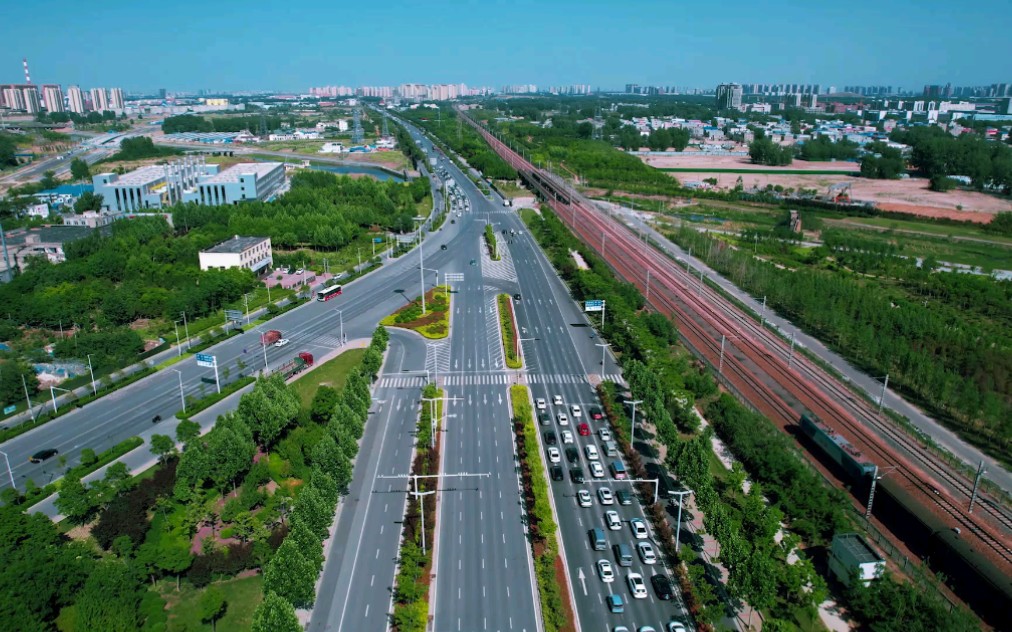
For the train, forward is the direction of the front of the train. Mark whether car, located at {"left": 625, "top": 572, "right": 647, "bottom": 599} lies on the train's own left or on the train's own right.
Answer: on the train's own left

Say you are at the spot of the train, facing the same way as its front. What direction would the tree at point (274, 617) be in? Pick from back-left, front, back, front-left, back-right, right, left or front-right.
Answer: left

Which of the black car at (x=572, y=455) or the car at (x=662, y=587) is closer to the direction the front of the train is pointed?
the black car

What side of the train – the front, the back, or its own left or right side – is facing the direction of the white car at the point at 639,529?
left

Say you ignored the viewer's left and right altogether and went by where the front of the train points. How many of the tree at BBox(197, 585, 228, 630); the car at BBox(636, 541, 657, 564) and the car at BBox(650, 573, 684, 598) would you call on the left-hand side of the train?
3

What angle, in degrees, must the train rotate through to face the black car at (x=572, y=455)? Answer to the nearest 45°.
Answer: approximately 45° to its left

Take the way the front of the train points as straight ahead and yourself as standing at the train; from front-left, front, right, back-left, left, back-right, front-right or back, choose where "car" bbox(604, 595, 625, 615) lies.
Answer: left

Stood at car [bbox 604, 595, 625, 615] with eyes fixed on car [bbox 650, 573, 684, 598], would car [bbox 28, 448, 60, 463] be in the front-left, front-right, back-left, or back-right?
back-left

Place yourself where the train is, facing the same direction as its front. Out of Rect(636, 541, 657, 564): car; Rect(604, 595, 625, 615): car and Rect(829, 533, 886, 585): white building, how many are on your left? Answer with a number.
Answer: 3

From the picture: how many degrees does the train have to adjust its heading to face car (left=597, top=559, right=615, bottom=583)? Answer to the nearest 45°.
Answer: approximately 90° to its left

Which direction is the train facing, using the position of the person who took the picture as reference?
facing away from the viewer and to the left of the viewer

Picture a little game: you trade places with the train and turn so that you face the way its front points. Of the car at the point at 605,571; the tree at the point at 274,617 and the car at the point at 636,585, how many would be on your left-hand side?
3
